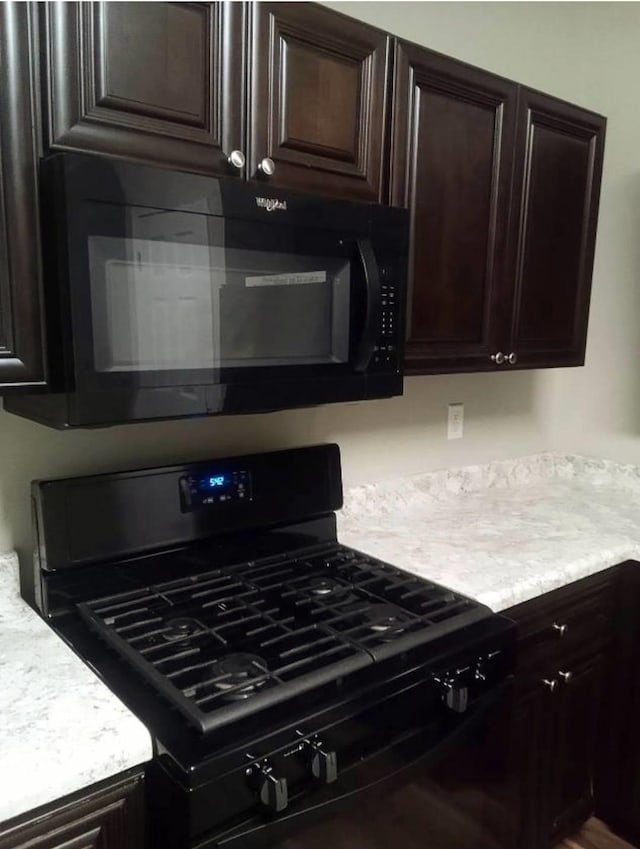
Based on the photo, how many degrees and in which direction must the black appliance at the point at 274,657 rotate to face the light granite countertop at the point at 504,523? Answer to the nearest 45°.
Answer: approximately 90° to its left

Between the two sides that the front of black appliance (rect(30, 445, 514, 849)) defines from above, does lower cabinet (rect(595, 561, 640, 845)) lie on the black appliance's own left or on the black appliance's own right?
on the black appliance's own left

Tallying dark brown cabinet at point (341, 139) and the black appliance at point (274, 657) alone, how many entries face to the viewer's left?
0

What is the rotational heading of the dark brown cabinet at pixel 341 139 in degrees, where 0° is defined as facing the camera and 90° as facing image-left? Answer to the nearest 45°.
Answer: approximately 315°

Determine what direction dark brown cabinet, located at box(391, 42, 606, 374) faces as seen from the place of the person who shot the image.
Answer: facing the viewer and to the right of the viewer
